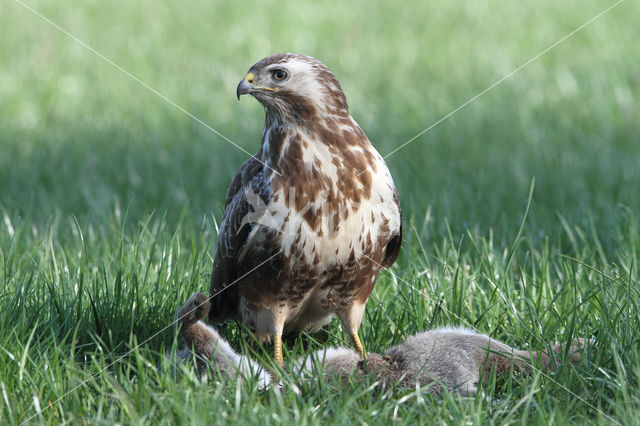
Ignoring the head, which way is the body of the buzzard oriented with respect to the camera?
toward the camera
